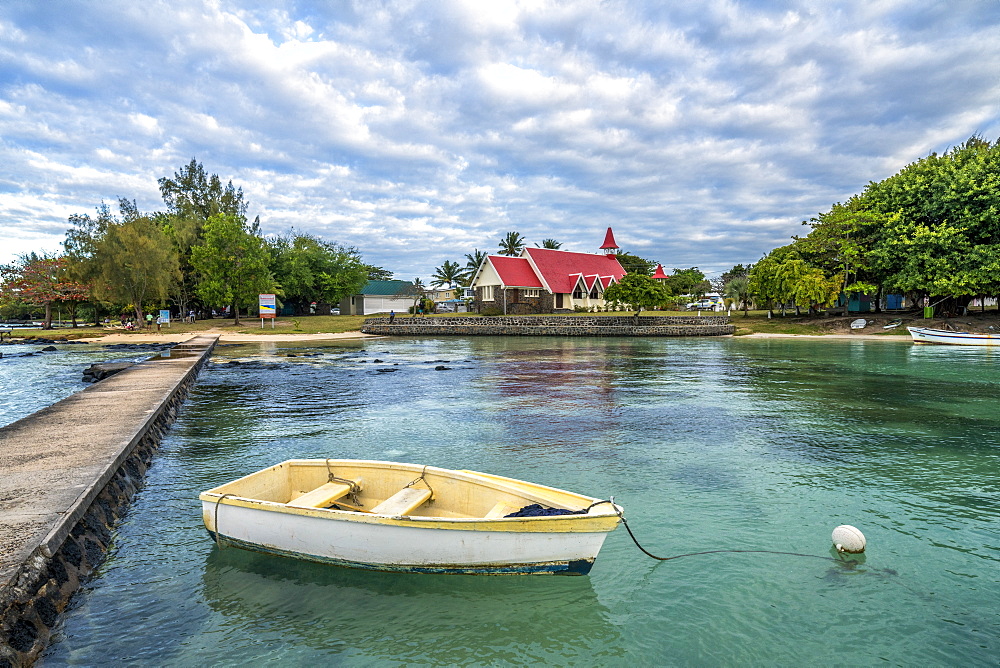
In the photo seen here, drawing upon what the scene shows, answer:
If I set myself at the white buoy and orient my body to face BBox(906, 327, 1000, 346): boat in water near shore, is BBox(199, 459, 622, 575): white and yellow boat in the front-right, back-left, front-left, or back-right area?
back-left

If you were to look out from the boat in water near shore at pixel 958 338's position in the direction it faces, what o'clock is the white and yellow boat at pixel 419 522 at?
The white and yellow boat is roughly at 9 o'clock from the boat in water near shore.

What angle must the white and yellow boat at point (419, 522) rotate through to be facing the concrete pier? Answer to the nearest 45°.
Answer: approximately 180°

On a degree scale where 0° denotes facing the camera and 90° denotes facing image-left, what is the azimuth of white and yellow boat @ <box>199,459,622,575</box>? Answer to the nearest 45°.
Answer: approximately 315°

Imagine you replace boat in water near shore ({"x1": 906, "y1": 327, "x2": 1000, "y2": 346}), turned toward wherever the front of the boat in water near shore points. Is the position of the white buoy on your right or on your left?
on your left

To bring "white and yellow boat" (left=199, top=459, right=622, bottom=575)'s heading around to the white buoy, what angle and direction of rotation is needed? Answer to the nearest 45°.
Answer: approximately 45° to its left

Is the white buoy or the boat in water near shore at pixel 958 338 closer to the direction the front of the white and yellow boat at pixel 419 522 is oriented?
the white buoy

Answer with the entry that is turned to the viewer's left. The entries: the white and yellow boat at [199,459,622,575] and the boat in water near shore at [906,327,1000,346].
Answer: the boat in water near shore

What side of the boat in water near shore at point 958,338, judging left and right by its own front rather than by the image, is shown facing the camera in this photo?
left

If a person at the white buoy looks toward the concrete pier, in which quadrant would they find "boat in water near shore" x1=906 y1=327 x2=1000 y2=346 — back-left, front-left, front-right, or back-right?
back-right

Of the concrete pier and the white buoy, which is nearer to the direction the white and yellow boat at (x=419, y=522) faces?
the white buoy

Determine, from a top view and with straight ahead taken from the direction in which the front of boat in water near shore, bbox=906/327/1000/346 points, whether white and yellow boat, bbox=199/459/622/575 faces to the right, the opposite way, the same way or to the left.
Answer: the opposite way

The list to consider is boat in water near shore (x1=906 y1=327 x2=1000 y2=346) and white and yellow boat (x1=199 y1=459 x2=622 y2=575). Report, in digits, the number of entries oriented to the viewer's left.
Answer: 1

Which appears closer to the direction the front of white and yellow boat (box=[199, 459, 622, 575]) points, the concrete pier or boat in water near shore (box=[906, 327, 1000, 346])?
the boat in water near shore

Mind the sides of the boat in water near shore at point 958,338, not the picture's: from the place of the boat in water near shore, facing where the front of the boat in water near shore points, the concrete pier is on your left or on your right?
on your left
